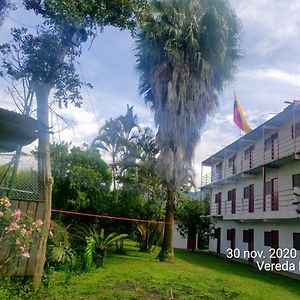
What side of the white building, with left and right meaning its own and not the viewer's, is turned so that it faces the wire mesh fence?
front

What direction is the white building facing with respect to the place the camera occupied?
facing the viewer and to the left of the viewer

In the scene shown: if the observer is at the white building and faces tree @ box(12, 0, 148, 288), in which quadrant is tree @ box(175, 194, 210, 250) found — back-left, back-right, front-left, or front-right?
back-right

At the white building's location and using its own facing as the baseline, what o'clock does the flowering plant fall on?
The flowering plant is roughly at 11 o'clock from the white building.

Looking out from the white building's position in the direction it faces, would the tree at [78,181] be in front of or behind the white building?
in front

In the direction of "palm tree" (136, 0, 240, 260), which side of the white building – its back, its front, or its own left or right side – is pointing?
front

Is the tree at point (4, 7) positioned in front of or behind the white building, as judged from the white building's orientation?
in front
